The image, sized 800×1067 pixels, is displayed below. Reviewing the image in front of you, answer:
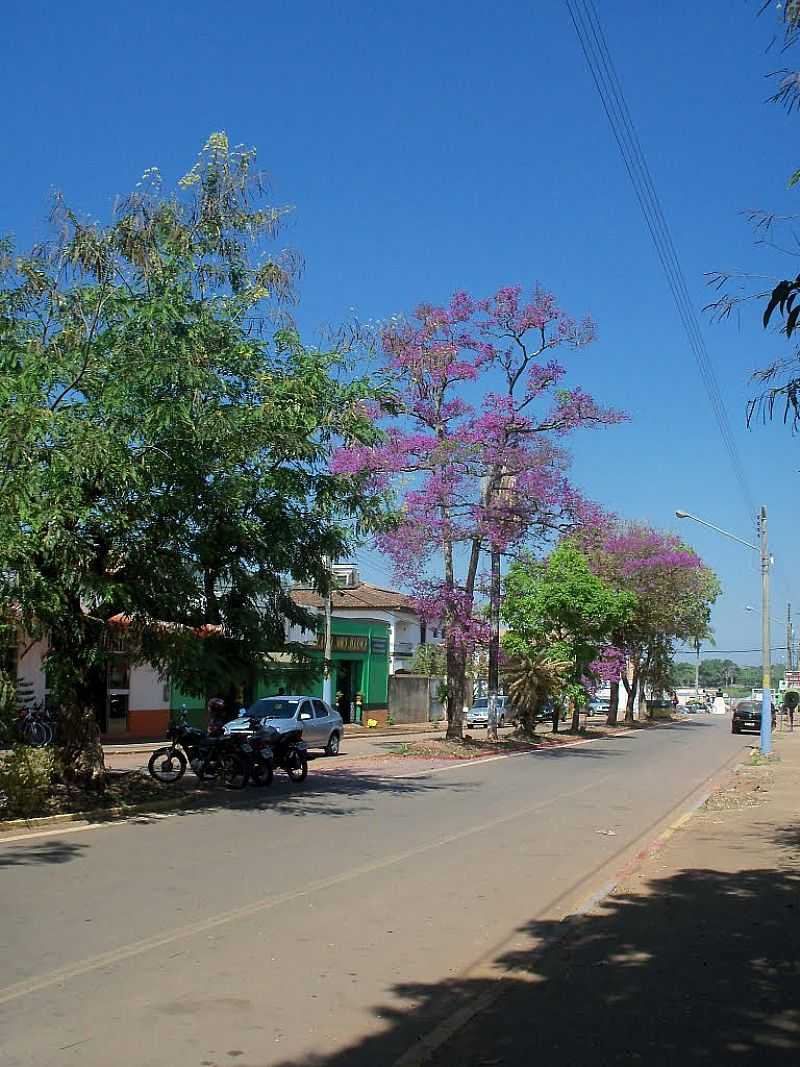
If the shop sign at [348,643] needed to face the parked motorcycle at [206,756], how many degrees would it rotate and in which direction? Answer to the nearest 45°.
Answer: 0° — it already faces it

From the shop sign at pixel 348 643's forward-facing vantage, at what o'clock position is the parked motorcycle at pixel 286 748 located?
The parked motorcycle is roughly at 12 o'clock from the shop sign.

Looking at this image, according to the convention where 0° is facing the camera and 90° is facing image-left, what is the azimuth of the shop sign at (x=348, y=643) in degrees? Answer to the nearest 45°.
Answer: approximately 0°

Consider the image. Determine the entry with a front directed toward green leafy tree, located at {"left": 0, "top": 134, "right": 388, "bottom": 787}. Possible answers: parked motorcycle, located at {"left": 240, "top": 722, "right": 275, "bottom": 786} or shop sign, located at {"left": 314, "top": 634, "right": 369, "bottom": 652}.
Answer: the shop sign

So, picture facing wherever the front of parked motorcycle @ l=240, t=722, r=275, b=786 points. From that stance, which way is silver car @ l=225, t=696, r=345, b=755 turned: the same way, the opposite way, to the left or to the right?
to the left
